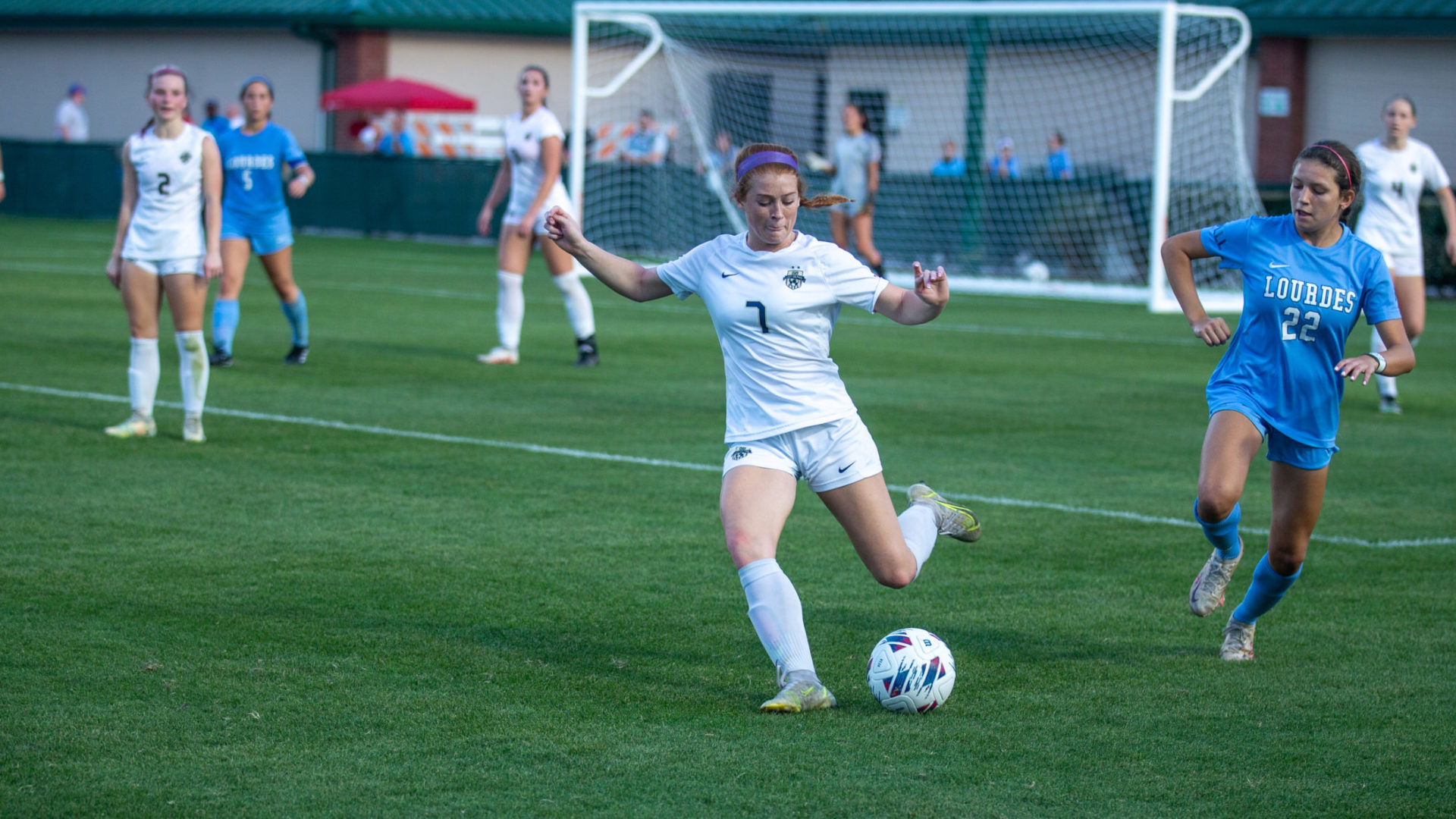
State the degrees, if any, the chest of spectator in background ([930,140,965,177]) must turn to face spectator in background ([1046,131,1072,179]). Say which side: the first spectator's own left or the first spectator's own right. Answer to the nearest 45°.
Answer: approximately 90° to the first spectator's own left

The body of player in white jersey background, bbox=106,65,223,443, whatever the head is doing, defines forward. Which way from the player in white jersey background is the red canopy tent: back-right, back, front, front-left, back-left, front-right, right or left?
back

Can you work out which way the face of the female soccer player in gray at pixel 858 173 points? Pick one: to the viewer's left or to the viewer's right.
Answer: to the viewer's left

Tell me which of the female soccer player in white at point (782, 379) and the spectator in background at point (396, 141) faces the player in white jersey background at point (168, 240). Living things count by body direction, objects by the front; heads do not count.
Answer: the spectator in background

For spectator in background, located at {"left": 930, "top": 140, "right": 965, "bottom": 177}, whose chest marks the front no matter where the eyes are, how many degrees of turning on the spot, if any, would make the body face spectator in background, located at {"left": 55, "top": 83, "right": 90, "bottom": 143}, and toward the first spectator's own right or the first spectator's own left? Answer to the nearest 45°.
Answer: approximately 135° to the first spectator's own right
